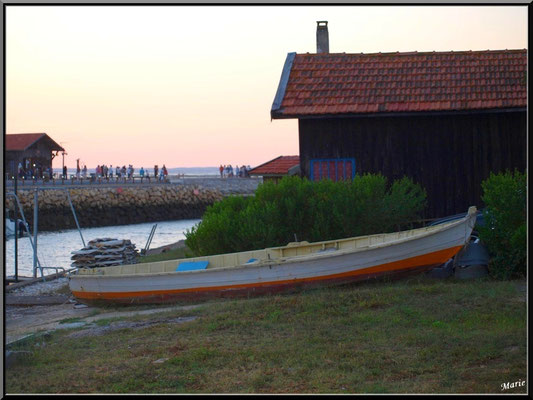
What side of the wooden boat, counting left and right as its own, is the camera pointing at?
right

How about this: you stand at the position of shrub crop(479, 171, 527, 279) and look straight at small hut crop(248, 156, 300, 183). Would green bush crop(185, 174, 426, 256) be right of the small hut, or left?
left

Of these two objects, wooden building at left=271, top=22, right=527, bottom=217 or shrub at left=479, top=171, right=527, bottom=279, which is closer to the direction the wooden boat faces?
the shrub

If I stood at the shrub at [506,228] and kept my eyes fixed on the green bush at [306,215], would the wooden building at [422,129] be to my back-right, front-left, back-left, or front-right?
front-right

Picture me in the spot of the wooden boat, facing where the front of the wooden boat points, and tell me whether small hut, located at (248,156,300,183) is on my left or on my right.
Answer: on my left

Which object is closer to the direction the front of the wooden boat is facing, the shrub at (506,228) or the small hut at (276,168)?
the shrub

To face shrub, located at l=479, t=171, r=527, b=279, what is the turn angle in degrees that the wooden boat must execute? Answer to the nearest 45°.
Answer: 0° — it already faces it

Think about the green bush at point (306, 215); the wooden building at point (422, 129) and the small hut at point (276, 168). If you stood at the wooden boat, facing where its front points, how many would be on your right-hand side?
0

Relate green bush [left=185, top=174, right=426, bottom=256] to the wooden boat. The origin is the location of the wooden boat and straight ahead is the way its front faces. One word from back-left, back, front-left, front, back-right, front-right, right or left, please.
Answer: left

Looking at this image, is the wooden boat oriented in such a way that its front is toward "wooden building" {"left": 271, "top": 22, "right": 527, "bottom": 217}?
no

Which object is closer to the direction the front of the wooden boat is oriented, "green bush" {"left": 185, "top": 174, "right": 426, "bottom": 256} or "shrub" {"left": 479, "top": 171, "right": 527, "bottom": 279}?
the shrub
